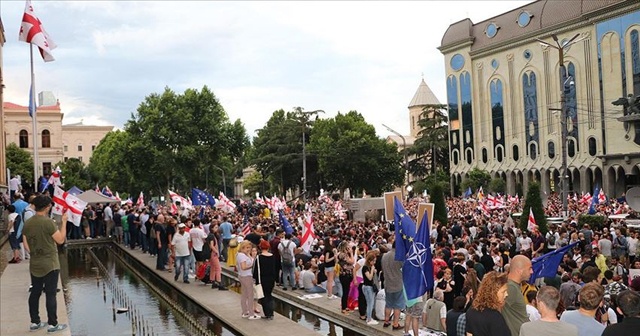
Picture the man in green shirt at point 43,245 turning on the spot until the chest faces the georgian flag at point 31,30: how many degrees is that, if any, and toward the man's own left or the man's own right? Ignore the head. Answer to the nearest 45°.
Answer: approximately 45° to the man's own left

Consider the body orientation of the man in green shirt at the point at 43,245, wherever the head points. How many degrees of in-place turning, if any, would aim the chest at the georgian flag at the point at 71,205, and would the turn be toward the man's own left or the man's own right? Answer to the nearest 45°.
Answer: approximately 45° to the man's own left

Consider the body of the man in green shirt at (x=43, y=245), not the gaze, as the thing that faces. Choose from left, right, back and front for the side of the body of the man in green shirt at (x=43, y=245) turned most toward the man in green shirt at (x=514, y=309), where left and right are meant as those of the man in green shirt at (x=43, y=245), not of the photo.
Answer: right

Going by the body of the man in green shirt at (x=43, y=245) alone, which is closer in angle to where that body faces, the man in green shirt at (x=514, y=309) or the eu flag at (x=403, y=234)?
the eu flag

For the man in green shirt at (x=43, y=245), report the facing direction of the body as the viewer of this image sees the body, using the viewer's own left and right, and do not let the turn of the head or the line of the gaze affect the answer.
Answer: facing away from the viewer and to the right of the viewer

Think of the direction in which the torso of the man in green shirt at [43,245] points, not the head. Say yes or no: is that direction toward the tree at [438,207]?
yes
